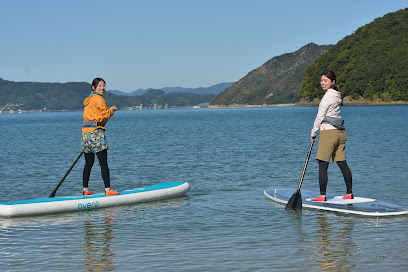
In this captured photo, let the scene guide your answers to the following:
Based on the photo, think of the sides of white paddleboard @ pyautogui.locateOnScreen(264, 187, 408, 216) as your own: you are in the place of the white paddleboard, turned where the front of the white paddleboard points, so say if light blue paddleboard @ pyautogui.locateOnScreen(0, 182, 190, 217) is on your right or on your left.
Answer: on your left

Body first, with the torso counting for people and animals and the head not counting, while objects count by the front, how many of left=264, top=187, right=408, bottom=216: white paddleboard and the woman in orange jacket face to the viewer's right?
1

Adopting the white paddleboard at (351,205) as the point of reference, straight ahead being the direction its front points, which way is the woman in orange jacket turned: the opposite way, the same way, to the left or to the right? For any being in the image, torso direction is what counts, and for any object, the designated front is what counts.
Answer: to the right

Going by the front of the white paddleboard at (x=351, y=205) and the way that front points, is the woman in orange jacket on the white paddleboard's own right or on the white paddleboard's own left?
on the white paddleboard's own left
